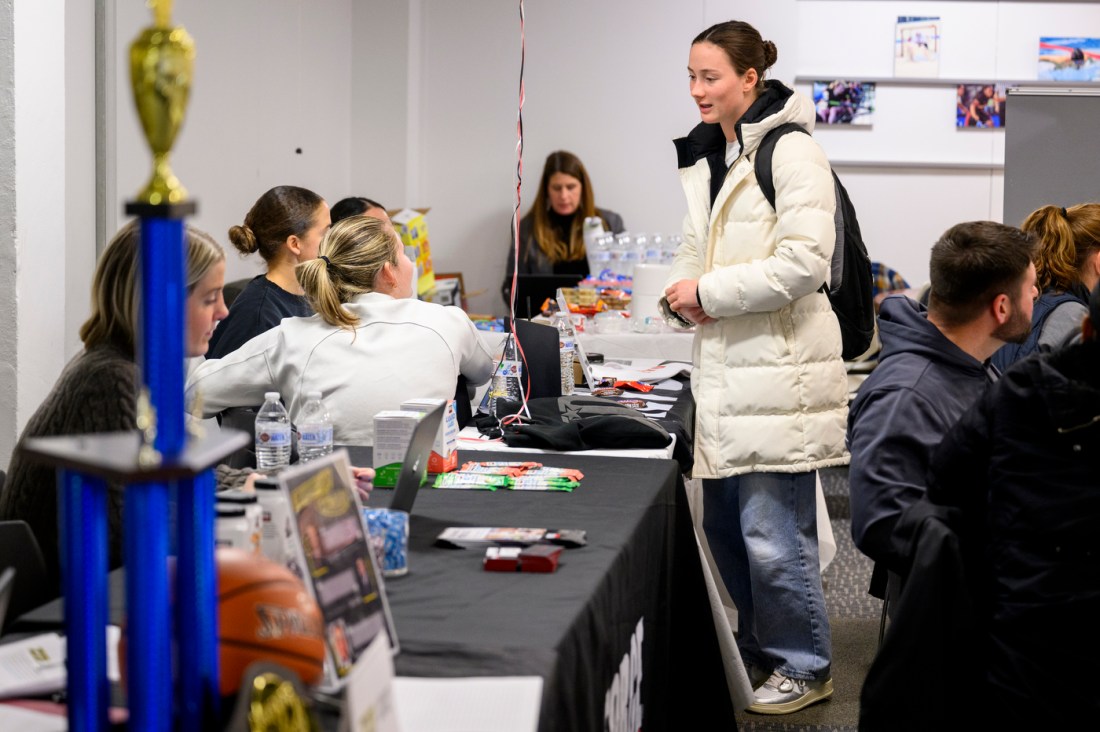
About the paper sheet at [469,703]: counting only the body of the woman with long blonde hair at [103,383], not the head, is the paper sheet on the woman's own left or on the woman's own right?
on the woman's own right

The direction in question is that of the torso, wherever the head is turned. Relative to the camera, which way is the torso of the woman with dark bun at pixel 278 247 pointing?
to the viewer's right

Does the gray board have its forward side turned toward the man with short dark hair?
yes

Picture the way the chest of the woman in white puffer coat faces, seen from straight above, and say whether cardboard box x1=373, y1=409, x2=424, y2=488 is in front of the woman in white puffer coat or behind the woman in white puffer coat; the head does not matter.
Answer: in front

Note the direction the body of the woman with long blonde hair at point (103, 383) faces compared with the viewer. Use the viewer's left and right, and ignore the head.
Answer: facing to the right of the viewer

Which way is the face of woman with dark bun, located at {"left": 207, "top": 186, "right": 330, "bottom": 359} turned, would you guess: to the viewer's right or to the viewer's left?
to the viewer's right
